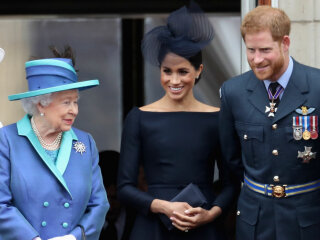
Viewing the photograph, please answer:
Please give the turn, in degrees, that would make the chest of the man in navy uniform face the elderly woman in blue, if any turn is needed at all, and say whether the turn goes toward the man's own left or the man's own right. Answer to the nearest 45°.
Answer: approximately 90° to the man's own right

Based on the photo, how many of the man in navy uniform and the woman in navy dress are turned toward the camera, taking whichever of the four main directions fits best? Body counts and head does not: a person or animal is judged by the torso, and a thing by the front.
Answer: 2

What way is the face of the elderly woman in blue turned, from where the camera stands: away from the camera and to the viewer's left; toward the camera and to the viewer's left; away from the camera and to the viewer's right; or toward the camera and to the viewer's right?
toward the camera and to the viewer's right

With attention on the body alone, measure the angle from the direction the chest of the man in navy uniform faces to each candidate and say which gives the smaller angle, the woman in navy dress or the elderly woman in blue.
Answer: the elderly woman in blue

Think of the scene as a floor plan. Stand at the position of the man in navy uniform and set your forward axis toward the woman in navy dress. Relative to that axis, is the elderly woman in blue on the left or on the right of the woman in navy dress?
left

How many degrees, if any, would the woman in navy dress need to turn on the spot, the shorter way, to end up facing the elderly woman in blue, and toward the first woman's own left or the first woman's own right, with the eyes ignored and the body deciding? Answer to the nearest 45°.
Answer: approximately 45° to the first woman's own right

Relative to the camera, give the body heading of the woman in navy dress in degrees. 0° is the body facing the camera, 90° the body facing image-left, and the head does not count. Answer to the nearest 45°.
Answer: approximately 0°

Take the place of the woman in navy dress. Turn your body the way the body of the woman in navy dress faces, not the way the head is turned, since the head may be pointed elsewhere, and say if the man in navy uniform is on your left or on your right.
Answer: on your left
